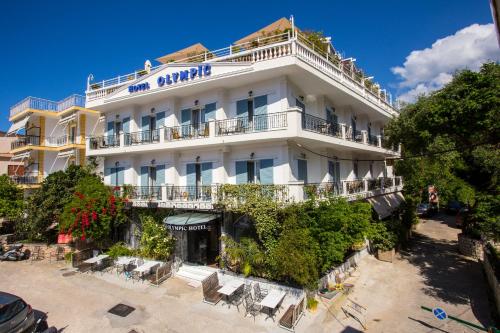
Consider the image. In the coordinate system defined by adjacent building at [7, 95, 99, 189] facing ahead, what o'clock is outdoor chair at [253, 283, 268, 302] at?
The outdoor chair is roughly at 10 o'clock from the adjacent building.

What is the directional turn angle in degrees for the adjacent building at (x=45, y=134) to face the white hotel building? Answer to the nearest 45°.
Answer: approximately 90° to its left

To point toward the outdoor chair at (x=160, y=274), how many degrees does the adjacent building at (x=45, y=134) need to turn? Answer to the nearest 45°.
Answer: approximately 45° to its left

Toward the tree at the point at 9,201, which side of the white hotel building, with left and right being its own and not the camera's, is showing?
right

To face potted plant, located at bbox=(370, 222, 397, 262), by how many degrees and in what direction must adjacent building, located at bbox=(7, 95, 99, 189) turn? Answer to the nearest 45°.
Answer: approximately 90° to its left

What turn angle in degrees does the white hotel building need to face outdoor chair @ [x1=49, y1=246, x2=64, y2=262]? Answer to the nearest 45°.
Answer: approximately 45° to its right

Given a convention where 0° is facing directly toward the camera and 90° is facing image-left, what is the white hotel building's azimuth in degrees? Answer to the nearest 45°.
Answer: approximately 45°

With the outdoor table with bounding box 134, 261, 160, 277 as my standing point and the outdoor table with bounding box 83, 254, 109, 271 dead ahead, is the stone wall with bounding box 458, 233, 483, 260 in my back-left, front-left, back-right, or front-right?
back-right

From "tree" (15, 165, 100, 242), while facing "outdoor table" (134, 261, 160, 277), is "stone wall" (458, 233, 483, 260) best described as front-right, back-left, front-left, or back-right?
front-left

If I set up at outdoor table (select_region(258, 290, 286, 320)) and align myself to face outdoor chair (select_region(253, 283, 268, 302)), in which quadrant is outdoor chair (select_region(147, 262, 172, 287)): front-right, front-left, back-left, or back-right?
front-left

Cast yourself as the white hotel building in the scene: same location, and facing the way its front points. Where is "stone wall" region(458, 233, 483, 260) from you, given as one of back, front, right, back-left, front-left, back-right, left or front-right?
back-left
